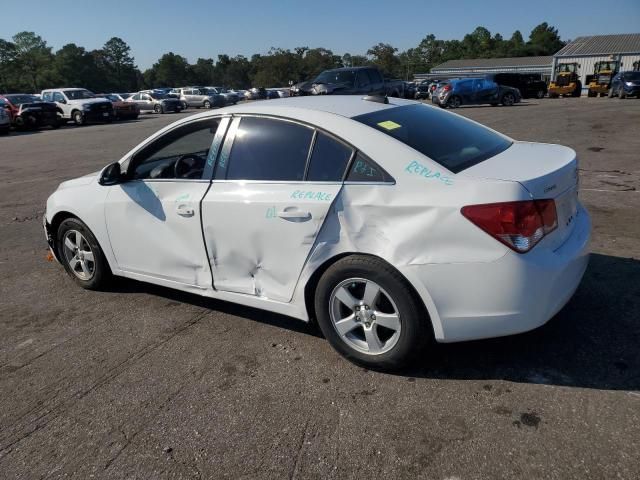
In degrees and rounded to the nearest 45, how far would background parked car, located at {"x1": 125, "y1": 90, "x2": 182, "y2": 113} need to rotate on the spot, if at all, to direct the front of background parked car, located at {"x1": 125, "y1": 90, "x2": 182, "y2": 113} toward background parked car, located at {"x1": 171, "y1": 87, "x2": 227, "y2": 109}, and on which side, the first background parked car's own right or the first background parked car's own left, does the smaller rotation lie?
approximately 90° to the first background parked car's own left

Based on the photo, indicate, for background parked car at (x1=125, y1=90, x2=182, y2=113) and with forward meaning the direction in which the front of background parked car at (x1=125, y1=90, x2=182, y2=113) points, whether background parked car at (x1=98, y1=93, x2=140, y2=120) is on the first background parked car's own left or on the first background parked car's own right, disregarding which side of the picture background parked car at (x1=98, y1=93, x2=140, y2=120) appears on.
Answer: on the first background parked car's own right

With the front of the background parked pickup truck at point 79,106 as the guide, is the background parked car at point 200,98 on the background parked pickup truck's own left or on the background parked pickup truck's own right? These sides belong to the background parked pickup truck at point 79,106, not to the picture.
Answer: on the background parked pickup truck's own left

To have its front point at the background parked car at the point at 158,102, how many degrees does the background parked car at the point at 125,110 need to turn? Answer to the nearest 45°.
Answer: approximately 135° to its left

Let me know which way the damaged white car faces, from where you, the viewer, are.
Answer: facing away from the viewer and to the left of the viewer

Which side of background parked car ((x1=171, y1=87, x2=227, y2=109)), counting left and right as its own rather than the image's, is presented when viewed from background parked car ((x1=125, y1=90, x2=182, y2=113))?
right

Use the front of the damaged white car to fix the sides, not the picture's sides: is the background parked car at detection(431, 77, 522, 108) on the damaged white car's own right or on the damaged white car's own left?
on the damaged white car's own right

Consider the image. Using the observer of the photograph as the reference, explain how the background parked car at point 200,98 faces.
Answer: facing the viewer and to the right of the viewer
